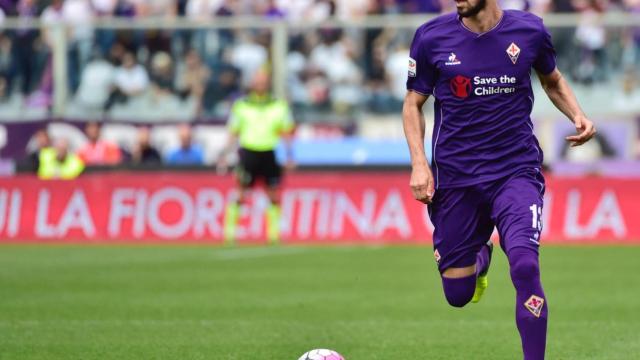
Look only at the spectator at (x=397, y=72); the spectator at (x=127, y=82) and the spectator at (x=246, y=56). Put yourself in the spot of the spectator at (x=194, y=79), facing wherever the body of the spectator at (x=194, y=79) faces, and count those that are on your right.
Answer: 1

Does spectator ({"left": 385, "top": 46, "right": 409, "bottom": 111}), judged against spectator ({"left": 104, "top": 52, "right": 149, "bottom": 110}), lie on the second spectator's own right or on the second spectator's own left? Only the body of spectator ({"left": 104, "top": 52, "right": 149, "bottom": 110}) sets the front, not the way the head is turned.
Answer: on the second spectator's own left

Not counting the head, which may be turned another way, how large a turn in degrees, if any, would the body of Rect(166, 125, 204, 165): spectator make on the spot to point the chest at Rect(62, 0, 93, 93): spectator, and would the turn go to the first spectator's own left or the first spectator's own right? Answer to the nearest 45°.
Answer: approximately 135° to the first spectator's own right

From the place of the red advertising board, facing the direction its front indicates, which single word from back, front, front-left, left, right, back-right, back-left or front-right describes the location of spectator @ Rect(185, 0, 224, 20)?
back

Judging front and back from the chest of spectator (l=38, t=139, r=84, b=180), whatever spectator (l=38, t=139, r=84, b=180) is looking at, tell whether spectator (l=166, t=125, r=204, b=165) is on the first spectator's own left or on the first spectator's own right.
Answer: on the first spectator's own left

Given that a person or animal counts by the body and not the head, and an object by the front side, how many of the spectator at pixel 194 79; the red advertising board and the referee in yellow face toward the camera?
3

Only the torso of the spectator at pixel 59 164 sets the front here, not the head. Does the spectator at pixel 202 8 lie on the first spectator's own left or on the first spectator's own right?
on the first spectator's own left
